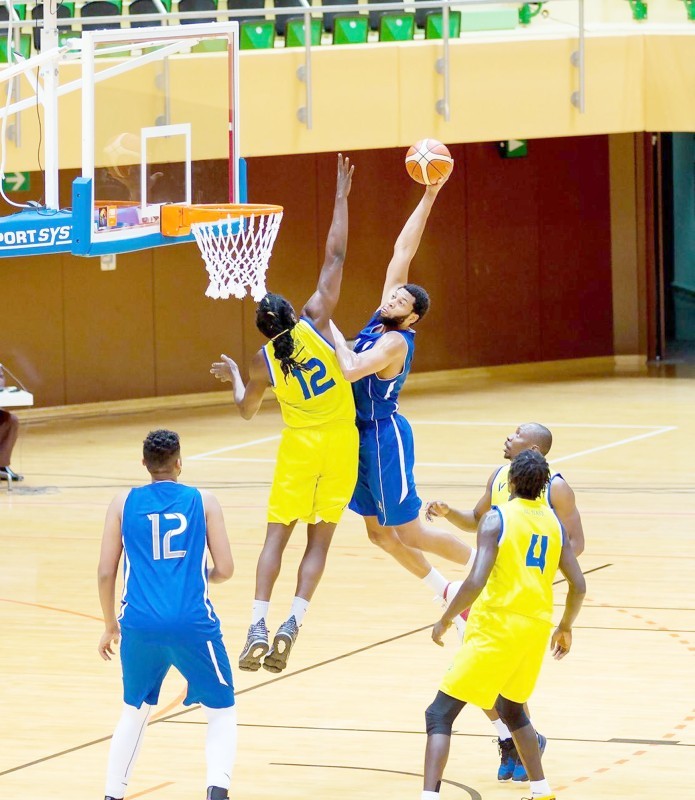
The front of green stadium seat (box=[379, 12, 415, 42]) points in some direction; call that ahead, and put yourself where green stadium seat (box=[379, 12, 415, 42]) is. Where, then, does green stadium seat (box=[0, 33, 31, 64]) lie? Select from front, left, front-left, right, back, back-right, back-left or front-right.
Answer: front-right

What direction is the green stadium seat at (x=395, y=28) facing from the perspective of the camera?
toward the camera

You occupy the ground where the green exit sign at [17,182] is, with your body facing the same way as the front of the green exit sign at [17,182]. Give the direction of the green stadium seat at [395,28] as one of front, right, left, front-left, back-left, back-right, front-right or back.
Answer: left

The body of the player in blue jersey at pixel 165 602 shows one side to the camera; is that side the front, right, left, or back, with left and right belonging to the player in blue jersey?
back

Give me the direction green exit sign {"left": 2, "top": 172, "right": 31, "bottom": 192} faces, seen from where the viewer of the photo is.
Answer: facing the viewer

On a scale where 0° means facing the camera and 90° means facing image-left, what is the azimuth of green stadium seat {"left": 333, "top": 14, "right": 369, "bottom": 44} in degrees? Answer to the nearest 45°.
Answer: approximately 0°

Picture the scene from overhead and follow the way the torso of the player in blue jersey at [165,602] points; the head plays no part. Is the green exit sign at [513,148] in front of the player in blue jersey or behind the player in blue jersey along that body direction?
in front

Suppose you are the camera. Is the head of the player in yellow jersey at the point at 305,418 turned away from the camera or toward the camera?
away from the camera

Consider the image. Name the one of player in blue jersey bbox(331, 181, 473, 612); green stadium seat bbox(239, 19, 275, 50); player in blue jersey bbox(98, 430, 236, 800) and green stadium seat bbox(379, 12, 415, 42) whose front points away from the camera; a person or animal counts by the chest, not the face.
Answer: player in blue jersey bbox(98, 430, 236, 800)

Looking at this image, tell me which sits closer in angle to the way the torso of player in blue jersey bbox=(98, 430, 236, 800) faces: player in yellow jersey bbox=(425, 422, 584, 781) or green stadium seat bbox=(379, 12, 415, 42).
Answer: the green stadium seat

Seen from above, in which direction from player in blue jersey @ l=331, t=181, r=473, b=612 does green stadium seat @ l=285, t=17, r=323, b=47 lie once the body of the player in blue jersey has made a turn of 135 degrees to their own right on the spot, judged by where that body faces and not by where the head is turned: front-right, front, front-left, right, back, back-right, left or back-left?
front-left

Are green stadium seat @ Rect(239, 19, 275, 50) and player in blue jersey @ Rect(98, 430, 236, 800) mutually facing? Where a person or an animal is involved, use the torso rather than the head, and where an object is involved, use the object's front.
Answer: yes

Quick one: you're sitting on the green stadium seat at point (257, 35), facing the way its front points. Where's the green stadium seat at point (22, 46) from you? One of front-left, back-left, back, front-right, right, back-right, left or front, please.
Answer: front-right

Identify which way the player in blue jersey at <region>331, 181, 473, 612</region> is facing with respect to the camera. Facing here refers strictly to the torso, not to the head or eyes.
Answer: to the viewer's left
